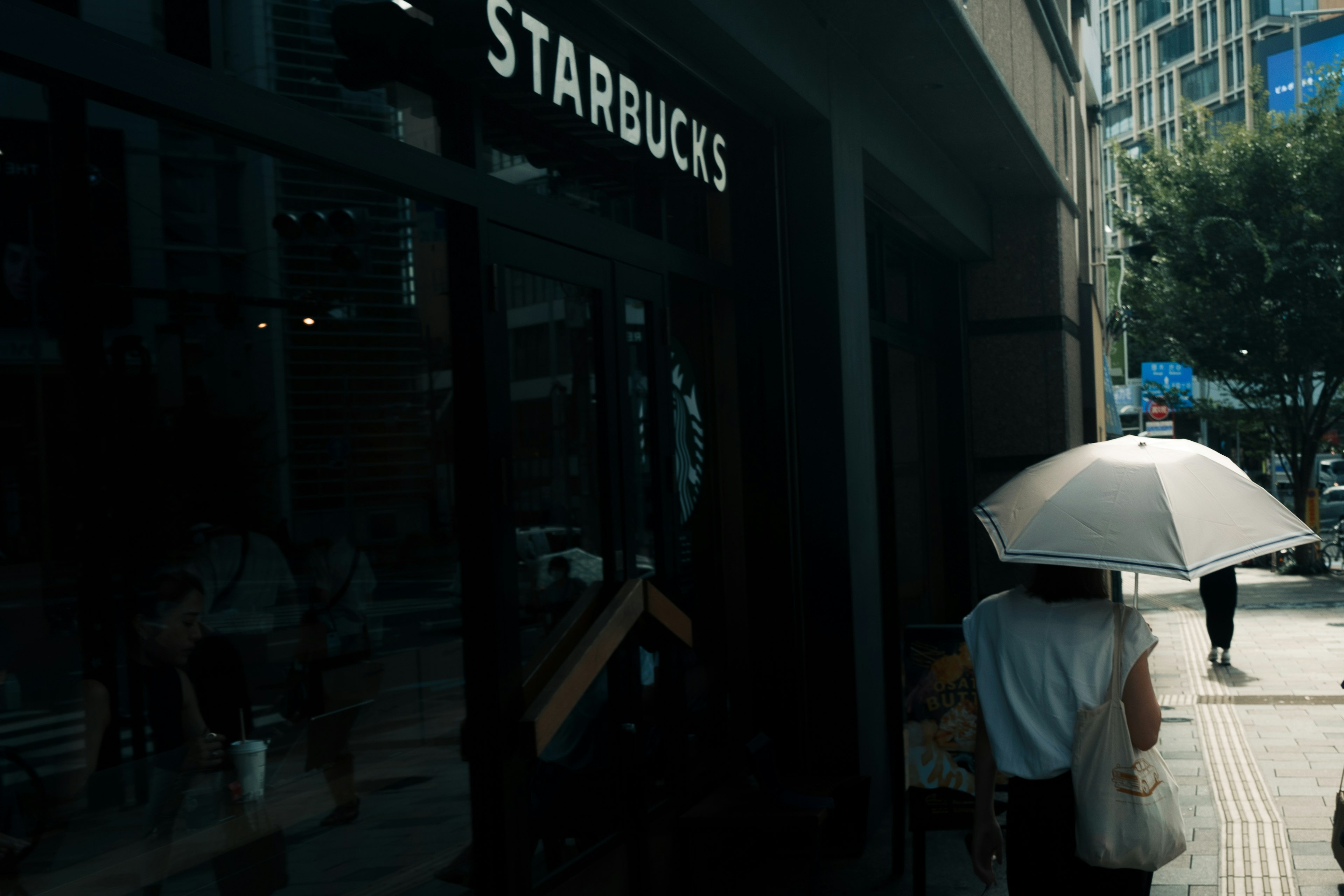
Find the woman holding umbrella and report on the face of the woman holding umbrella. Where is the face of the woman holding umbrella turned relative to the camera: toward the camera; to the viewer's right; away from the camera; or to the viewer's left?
away from the camera

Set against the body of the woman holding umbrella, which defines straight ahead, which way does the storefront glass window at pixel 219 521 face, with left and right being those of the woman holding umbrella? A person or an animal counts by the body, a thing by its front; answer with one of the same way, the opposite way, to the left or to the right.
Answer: to the right

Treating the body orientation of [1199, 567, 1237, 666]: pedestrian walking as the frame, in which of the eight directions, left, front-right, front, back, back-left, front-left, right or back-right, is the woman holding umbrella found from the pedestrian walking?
back

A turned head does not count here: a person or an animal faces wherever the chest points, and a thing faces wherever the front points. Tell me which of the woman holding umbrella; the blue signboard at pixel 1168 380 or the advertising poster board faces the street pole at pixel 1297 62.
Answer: the woman holding umbrella

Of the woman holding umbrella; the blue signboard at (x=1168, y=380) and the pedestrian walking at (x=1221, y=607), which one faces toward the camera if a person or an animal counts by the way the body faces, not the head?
the blue signboard

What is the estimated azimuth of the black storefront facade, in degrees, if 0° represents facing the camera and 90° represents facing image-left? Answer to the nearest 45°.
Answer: approximately 315°

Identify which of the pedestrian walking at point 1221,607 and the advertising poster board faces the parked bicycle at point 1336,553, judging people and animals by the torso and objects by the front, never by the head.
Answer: the pedestrian walking

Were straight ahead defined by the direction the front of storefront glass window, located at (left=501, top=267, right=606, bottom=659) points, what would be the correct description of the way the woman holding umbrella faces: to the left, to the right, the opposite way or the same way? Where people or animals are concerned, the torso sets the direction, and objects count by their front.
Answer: to the left

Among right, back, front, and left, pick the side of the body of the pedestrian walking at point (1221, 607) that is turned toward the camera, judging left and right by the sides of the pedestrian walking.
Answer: back

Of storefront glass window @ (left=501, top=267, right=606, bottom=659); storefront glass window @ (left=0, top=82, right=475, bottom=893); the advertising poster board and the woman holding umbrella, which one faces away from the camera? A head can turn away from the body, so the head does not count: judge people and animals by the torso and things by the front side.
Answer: the woman holding umbrella

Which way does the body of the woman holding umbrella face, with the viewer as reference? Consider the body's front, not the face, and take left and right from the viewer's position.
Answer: facing away from the viewer

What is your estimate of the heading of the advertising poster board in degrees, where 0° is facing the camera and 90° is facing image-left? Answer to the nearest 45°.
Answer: approximately 0°
